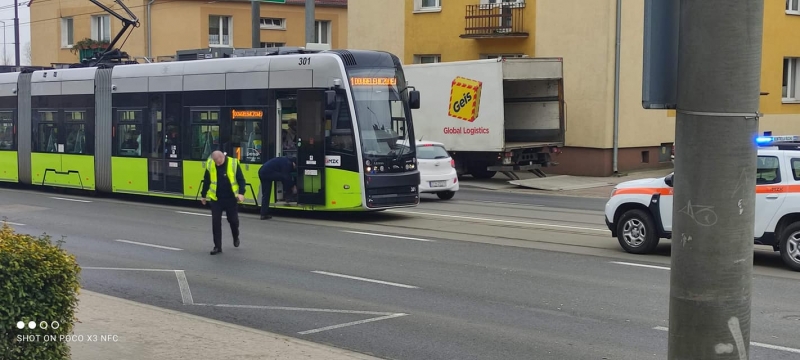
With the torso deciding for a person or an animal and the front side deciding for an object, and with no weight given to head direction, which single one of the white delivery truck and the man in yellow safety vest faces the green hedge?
the man in yellow safety vest

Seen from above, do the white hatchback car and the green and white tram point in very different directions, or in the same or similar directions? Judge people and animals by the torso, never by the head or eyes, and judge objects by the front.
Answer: very different directions

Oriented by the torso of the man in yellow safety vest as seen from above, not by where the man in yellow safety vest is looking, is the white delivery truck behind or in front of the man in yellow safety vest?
behind

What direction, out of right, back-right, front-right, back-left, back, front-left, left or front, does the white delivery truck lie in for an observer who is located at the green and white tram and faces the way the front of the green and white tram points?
left

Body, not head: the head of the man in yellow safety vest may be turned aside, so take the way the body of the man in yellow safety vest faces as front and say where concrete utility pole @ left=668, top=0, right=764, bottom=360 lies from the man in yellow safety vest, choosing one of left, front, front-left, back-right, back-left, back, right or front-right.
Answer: front

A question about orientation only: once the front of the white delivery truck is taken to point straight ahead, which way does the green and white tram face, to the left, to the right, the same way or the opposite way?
the opposite way

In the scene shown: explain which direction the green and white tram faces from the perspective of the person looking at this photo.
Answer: facing the viewer and to the right of the viewer

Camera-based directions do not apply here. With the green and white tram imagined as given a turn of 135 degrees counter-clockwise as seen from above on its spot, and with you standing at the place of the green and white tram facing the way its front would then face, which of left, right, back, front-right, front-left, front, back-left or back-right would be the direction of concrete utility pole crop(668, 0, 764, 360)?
back

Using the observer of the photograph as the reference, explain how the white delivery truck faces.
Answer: facing away from the viewer and to the left of the viewer

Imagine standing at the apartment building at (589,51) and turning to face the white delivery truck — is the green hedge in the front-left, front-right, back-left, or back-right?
front-left

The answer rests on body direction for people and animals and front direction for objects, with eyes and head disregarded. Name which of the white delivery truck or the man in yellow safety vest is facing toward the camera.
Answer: the man in yellow safety vest

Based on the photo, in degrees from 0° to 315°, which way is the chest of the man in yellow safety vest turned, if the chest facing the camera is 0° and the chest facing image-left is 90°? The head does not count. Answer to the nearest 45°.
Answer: approximately 0°

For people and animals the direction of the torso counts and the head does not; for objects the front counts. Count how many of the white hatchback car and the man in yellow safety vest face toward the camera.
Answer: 1

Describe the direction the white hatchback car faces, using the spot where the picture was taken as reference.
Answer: facing away from the viewer and to the left of the viewer

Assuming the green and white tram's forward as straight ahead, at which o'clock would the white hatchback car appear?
The white hatchback car is roughly at 10 o'clock from the green and white tram.
